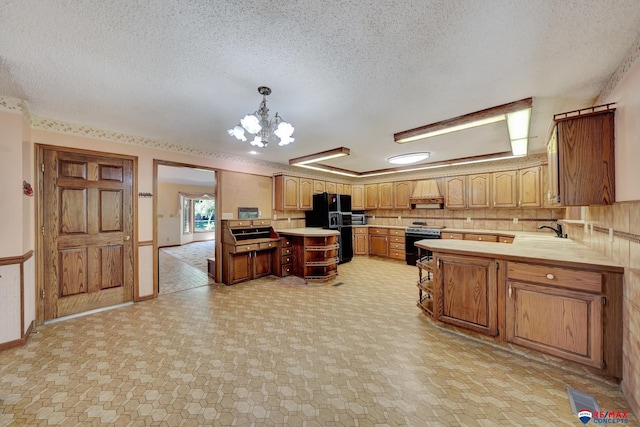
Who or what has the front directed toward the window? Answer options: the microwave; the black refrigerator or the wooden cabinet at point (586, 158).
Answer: the wooden cabinet

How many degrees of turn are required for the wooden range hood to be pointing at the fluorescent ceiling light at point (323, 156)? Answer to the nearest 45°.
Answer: approximately 45° to its right

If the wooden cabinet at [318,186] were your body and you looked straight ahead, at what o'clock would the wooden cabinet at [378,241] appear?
the wooden cabinet at [378,241] is roughly at 10 o'clock from the wooden cabinet at [318,186].

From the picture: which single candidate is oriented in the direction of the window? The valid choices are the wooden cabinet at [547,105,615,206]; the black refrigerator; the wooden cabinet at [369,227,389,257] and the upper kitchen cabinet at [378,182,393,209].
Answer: the wooden cabinet at [547,105,615,206]

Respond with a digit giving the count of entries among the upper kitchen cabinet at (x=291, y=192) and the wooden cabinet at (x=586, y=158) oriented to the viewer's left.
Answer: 1

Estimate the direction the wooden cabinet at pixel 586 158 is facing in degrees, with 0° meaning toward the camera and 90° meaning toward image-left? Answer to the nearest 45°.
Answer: approximately 90°

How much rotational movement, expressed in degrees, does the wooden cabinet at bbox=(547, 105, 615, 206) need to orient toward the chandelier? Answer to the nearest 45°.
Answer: approximately 45° to its left

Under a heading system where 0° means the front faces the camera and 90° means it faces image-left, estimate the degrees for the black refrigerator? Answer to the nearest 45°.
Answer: approximately 315°

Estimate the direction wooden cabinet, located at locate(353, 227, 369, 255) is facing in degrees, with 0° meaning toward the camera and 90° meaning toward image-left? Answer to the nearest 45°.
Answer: approximately 0°

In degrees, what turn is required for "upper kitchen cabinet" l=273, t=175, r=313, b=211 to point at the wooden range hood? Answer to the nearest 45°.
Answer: approximately 45° to its left

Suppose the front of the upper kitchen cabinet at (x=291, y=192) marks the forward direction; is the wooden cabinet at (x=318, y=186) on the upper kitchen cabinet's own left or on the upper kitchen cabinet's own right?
on the upper kitchen cabinet's own left
